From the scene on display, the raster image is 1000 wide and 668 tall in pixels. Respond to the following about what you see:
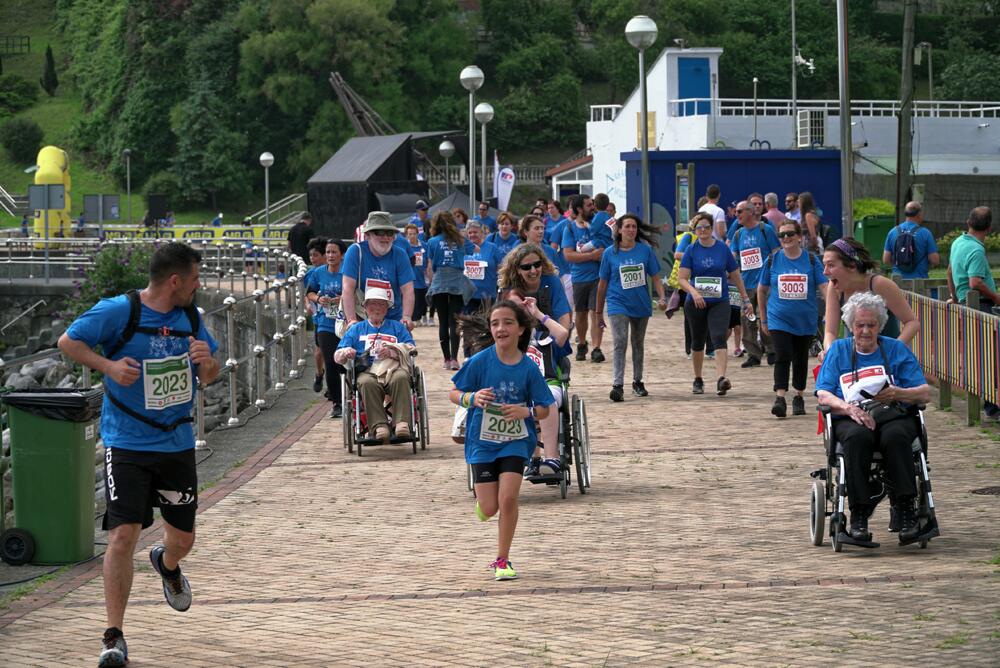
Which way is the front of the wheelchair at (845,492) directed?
toward the camera

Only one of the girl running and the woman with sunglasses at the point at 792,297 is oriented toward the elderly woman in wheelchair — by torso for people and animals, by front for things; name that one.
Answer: the woman with sunglasses

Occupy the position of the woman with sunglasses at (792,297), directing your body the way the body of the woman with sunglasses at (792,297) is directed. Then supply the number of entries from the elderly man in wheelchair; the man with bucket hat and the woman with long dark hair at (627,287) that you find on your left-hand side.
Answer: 0

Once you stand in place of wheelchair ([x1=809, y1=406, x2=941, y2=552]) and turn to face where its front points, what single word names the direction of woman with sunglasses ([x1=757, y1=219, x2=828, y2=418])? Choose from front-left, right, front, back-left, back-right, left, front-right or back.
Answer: back

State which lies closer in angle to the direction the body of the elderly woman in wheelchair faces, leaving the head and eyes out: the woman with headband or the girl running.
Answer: the girl running

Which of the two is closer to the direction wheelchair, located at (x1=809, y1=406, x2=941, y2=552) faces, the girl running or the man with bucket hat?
the girl running

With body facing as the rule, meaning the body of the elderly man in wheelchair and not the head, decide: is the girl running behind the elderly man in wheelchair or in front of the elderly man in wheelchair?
in front

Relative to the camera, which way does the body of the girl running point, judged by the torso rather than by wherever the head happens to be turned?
toward the camera

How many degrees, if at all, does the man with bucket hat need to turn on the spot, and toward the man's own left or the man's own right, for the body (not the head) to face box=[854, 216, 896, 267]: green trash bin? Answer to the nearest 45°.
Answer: approximately 135° to the man's own left

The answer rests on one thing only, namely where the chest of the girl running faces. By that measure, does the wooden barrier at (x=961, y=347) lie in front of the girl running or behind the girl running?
behind

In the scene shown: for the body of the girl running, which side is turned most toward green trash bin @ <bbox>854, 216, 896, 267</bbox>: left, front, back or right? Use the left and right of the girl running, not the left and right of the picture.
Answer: back

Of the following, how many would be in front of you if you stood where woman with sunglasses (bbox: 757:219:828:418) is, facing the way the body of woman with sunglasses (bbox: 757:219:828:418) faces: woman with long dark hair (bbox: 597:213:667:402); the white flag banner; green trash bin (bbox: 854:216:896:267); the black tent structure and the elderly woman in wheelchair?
1

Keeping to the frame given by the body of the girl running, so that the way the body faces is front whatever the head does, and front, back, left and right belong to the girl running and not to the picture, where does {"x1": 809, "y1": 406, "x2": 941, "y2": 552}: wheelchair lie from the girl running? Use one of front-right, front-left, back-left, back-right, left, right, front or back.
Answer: left

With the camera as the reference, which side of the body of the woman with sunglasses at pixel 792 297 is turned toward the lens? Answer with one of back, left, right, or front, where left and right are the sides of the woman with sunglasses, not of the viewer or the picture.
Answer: front

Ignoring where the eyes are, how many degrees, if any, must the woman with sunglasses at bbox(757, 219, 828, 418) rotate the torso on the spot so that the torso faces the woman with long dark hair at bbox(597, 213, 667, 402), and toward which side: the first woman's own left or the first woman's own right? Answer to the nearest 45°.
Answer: approximately 135° to the first woman's own right

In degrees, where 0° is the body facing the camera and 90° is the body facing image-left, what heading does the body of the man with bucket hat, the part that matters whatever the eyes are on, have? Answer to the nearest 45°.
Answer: approximately 0°

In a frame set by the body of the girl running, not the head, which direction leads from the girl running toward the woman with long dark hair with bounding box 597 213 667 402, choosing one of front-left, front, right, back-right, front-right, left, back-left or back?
back

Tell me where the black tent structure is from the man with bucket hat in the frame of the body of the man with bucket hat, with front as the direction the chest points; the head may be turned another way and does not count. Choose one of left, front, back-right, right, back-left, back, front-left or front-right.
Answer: back

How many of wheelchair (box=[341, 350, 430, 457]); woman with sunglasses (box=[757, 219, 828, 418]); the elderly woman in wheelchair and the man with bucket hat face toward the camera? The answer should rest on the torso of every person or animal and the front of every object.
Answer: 4

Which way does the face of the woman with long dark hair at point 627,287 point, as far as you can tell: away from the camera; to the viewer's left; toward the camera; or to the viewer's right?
toward the camera
